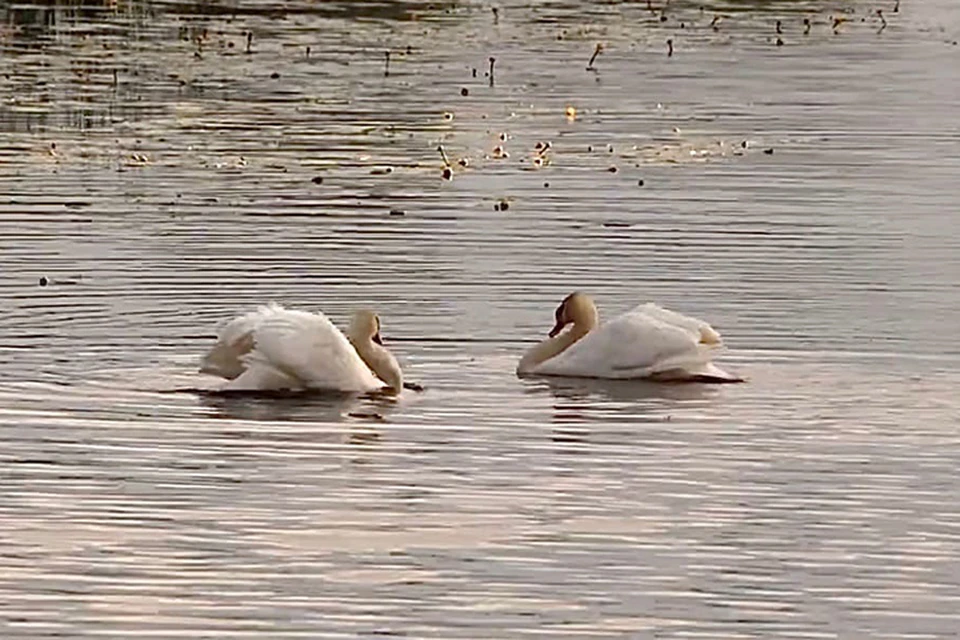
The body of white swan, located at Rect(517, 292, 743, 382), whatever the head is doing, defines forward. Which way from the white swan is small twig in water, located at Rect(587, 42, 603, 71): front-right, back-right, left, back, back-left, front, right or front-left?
right

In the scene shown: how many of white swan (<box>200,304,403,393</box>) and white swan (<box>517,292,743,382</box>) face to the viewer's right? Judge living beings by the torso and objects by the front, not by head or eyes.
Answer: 1

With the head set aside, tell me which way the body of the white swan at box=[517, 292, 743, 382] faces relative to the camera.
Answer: to the viewer's left

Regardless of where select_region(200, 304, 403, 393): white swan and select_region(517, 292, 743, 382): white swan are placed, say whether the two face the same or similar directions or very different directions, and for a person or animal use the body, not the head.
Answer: very different directions

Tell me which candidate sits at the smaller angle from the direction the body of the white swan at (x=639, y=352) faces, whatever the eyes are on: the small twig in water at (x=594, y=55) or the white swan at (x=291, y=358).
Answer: the white swan

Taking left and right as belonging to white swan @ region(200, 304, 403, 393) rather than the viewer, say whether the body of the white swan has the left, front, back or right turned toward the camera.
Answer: right

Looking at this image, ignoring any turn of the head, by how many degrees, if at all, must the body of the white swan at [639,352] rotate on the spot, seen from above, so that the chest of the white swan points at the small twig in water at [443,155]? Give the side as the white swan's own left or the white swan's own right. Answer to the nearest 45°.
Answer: approximately 90° to the white swan's own right

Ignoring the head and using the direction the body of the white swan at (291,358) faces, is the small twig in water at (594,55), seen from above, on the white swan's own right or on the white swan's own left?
on the white swan's own left

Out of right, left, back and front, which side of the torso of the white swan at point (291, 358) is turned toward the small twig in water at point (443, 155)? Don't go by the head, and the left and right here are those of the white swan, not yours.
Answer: left

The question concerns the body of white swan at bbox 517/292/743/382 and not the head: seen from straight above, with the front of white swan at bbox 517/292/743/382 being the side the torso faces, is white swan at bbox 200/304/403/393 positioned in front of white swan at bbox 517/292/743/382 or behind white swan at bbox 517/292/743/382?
in front
